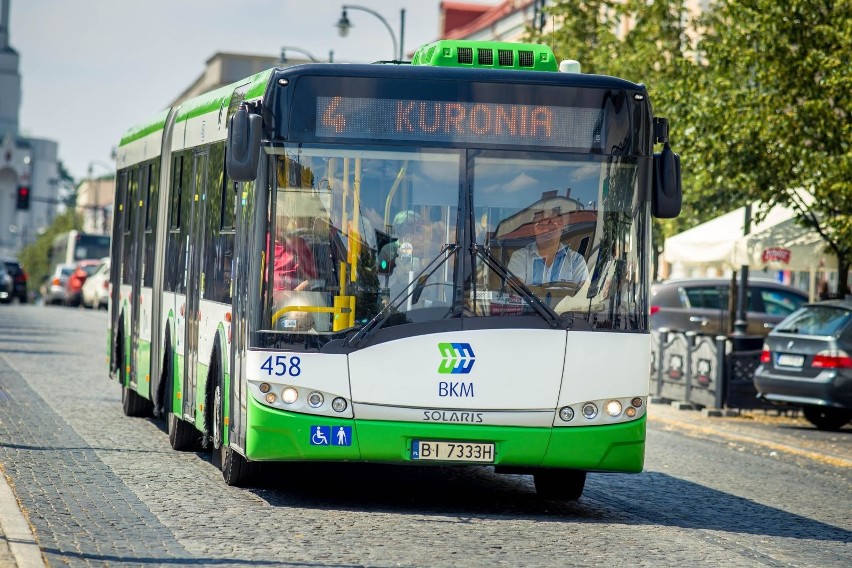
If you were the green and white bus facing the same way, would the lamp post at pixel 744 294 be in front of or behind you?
behind

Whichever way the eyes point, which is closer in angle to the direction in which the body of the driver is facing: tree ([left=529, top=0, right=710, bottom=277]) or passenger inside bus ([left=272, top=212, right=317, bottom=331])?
the passenger inside bus

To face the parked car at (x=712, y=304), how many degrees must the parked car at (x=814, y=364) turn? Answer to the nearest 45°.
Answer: approximately 45° to its left

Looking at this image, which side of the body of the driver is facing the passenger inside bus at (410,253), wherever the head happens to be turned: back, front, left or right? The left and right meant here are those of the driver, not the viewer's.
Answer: right

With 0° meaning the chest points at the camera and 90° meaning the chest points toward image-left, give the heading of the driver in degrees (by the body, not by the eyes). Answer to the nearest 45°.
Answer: approximately 0°

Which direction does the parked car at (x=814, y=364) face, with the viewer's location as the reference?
facing away from the viewer and to the right of the viewer

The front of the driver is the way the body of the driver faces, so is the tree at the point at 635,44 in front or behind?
behind
